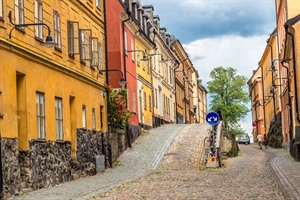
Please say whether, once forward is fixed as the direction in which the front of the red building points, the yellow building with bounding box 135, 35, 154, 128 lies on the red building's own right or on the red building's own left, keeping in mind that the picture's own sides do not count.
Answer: on the red building's own left

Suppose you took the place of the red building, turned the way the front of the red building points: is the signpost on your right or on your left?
on your right

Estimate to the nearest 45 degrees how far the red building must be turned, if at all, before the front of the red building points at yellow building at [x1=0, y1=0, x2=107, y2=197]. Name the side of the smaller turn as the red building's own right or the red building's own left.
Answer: approximately 90° to the red building's own right

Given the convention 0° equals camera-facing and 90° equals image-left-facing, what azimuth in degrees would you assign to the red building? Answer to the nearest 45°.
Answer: approximately 270°

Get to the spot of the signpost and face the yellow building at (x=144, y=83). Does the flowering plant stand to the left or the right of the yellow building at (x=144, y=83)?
left

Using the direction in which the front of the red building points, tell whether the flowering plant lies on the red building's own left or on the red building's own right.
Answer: on the red building's own right

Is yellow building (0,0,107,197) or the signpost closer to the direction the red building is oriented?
the signpost
